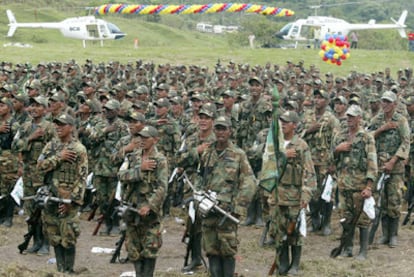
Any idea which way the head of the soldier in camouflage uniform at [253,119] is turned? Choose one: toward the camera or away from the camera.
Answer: toward the camera

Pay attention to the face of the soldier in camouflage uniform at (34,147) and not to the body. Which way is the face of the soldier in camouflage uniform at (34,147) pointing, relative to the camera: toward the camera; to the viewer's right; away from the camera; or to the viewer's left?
toward the camera

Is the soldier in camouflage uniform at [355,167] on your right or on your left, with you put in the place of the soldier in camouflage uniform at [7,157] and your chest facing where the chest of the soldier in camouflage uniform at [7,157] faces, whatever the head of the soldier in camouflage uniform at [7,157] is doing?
on your left

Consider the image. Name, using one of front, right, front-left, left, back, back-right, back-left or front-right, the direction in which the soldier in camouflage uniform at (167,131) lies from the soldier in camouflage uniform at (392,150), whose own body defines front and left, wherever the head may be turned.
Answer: front-right

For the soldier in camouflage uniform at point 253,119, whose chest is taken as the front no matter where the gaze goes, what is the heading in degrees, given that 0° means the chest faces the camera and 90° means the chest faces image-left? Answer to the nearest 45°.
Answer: approximately 0°

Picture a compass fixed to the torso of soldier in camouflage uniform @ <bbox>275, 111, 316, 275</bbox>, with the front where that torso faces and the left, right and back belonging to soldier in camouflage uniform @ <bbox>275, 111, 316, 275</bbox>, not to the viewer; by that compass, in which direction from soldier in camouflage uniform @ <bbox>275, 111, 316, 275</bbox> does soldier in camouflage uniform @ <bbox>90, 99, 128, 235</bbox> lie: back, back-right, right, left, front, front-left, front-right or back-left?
right

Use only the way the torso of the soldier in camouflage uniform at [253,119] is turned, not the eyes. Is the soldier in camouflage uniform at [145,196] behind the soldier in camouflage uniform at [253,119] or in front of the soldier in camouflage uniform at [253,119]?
in front

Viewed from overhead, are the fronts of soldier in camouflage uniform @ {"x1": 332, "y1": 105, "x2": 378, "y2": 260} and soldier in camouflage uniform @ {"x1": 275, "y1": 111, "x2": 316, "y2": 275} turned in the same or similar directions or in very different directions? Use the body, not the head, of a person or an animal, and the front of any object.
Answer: same or similar directions

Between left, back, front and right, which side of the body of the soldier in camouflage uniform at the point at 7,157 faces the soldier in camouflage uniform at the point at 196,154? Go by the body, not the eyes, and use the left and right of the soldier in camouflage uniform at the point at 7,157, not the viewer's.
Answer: left

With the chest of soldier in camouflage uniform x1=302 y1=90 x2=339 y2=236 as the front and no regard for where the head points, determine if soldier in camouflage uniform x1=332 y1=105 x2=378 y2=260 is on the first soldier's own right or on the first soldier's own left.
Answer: on the first soldier's own left

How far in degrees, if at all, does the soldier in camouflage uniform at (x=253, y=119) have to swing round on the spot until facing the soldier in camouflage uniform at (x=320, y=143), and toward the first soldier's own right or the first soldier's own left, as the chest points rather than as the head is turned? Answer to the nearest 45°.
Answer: approximately 45° to the first soldier's own left

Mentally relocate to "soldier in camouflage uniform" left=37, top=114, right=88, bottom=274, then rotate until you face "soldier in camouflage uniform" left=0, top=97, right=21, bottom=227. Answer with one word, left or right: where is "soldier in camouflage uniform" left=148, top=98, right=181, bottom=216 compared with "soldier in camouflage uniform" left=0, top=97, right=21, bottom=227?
right

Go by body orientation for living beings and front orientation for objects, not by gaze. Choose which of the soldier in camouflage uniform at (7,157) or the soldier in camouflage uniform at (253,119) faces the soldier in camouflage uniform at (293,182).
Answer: the soldier in camouflage uniform at (253,119)

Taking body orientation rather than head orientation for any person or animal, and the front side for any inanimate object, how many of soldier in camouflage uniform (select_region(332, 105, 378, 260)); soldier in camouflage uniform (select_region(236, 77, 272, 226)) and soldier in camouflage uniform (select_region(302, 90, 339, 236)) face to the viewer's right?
0

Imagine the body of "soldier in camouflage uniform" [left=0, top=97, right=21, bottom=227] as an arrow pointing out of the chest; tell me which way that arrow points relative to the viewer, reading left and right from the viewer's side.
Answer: facing the viewer and to the left of the viewer

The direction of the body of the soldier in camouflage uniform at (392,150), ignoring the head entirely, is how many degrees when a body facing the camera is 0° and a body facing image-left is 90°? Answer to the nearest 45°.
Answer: approximately 45°

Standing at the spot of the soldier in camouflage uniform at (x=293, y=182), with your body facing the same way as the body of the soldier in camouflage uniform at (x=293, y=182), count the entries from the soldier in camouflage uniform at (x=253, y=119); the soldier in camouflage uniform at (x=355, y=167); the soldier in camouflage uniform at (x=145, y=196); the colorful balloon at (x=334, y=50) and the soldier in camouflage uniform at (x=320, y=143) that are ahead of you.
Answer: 1

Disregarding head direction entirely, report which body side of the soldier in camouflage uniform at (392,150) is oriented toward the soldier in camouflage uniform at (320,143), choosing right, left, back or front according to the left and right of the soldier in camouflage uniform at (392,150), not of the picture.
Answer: right

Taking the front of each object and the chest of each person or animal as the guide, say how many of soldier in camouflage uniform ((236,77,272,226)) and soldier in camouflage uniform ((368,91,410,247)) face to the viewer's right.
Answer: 0

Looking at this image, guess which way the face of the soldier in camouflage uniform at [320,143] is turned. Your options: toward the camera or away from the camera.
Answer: toward the camera
